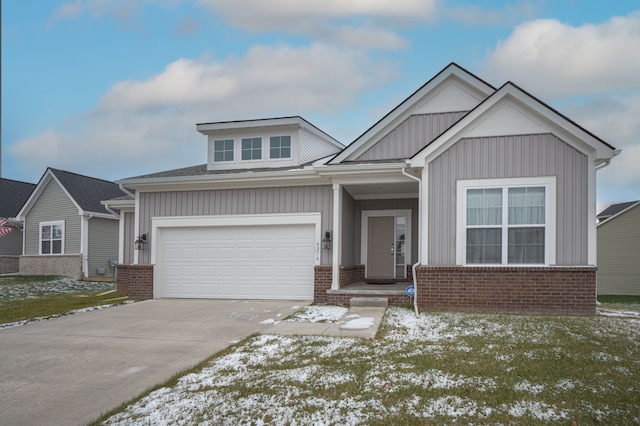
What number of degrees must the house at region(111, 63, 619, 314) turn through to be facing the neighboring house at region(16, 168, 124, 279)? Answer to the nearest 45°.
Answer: approximately 135° to its right

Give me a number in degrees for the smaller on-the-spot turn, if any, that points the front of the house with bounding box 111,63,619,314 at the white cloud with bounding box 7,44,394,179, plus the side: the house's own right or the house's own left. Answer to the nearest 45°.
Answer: approximately 135° to the house's own right

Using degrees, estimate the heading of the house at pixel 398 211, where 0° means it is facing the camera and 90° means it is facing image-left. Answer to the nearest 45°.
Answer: approximately 0°

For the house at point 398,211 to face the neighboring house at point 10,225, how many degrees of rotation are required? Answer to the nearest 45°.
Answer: approximately 135° to its right

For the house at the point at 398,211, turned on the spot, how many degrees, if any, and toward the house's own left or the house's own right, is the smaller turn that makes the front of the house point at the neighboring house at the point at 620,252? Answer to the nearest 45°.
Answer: approximately 135° to the house's own left
